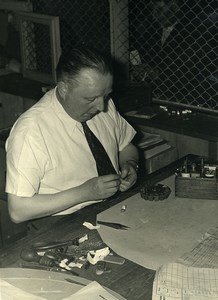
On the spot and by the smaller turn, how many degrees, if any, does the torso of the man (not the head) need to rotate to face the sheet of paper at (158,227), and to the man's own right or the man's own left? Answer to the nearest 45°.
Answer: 0° — they already face it

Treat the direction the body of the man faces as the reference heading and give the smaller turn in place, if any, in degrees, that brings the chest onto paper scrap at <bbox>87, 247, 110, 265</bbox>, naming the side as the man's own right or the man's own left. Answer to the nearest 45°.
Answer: approximately 45° to the man's own right

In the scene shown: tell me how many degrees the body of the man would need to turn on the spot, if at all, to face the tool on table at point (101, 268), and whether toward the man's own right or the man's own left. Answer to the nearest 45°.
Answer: approximately 45° to the man's own right

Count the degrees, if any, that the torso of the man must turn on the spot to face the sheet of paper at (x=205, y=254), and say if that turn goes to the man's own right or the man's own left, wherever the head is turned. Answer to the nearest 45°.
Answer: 0° — they already face it

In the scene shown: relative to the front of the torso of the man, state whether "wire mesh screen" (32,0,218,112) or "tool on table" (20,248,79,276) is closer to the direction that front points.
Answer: the tool on table

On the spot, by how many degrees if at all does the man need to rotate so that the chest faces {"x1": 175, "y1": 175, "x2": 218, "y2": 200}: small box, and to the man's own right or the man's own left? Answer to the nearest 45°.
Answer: approximately 45° to the man's own left

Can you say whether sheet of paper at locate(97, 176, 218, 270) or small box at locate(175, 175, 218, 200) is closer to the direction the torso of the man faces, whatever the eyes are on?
the sheet of paper

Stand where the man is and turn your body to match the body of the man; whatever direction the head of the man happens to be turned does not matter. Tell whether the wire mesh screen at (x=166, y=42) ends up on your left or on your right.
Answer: on your left
